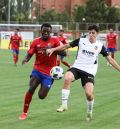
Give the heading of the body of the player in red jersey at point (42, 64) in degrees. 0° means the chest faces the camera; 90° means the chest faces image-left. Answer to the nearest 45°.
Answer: approximately 0°

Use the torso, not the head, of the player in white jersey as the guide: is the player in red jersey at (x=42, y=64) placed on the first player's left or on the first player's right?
on the first player's right
